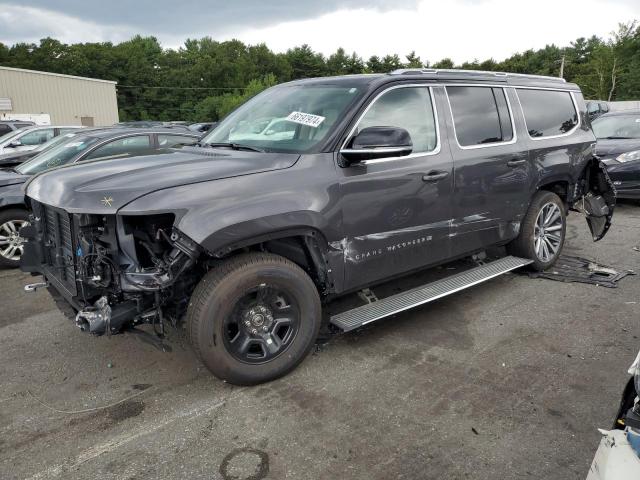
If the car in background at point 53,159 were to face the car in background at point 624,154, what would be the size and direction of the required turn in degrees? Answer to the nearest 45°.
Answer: approximately 135° to its left

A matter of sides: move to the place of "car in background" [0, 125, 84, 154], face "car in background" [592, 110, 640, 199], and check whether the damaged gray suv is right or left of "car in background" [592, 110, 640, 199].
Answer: right

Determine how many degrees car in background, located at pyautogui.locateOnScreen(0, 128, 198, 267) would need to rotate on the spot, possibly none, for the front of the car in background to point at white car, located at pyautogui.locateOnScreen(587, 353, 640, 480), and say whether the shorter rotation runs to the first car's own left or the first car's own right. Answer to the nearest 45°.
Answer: approximately 45° to the first car's own left

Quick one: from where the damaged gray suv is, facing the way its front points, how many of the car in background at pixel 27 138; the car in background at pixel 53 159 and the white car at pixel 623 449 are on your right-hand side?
2

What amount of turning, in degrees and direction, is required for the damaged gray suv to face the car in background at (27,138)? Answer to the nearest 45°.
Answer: approximately 90° to its right

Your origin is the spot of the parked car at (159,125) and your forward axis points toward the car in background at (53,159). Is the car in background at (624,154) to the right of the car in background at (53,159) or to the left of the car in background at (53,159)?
left

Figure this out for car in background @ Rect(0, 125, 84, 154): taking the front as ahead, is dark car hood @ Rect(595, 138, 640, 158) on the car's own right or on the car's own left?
on the car's own left

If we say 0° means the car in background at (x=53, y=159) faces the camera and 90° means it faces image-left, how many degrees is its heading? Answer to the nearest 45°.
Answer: approximately 45°

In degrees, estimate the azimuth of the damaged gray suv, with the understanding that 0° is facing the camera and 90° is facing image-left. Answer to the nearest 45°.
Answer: approximately 45°

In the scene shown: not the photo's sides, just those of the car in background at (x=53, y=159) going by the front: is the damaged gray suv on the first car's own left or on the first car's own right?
on the first car's own left
